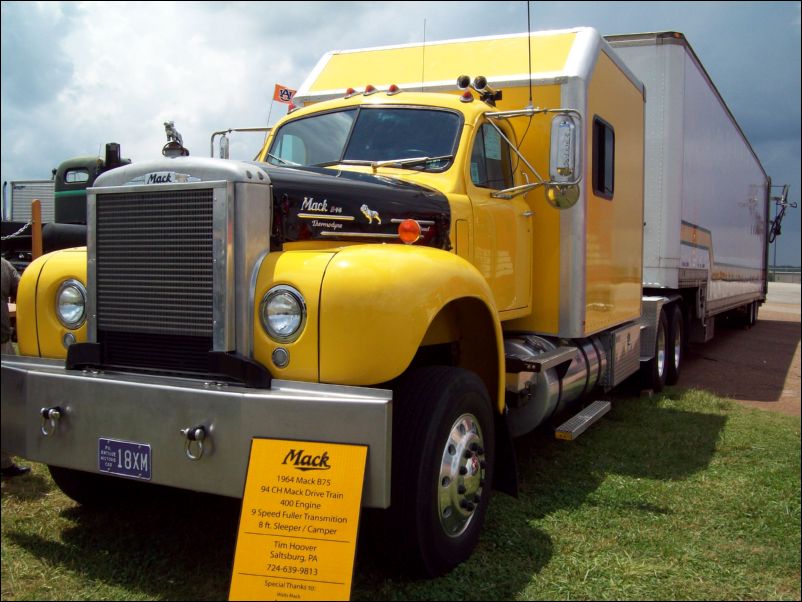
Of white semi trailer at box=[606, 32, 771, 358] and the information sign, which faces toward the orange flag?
the white semi trailer

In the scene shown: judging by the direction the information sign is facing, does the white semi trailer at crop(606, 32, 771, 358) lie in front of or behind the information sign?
behind

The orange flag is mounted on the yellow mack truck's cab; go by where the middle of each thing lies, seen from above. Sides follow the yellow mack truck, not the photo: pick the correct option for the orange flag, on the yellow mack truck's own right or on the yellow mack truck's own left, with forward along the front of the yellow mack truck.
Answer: on the yellow mack truck's own right

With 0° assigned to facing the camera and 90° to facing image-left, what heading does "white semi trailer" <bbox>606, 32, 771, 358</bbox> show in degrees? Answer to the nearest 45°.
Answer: approximately 45°

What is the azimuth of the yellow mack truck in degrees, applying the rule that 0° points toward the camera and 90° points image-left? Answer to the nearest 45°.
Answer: approximately 45°

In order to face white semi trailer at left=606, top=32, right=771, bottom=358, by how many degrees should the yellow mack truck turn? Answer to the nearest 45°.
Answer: approximately 180°

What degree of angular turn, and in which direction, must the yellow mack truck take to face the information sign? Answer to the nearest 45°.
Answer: approximately 45° to its left

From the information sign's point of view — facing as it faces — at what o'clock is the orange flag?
The orange flag is roughly at 6 o'clock from the information sign.

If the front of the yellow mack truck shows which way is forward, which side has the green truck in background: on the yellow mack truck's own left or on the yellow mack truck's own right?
on the yellow mack truck's own right
